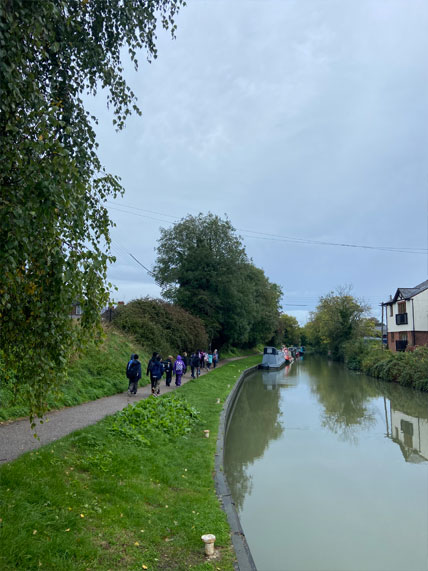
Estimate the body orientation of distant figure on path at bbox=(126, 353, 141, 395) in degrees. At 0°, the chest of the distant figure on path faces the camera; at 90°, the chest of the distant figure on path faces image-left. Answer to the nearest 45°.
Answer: approximately 180°

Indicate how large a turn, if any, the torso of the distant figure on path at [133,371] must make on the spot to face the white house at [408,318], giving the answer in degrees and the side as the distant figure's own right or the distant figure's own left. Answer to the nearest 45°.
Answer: approximately 45° to the distant figure's own right

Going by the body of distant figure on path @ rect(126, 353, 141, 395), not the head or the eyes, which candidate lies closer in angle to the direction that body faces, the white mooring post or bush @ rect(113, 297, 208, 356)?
the bush

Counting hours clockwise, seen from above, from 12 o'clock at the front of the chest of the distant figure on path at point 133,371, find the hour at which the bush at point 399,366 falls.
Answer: The bush is roughly at 2 o'clock from the distant figure on path.

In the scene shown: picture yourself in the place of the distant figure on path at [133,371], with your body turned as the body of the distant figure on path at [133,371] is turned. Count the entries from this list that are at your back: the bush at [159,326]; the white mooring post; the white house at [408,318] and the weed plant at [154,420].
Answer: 2

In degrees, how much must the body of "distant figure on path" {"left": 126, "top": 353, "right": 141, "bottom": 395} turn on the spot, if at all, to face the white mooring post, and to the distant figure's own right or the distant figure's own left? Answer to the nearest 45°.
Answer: approximately 180°

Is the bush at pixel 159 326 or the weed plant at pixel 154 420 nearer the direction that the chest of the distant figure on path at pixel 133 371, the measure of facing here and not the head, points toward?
the bush

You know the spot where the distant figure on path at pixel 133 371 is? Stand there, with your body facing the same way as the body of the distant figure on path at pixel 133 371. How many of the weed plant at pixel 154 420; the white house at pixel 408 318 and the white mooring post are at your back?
2

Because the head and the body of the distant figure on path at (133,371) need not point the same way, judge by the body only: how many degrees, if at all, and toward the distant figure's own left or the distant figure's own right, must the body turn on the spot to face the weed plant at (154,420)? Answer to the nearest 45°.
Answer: approximately 180°

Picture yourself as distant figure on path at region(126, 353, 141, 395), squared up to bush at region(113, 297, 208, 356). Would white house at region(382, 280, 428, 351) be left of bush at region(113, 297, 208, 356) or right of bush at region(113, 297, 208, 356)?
right

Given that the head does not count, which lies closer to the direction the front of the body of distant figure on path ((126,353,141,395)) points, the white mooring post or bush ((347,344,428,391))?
the bush
